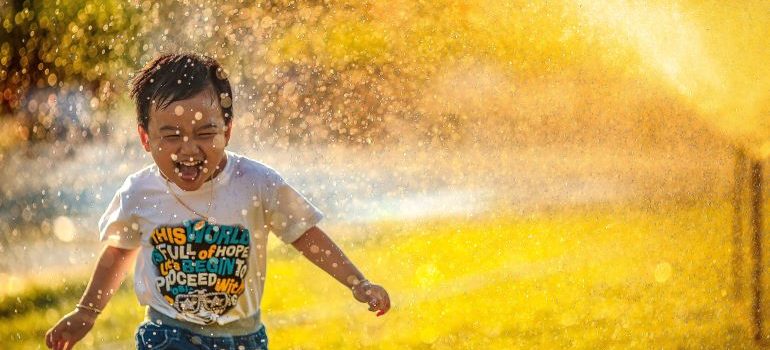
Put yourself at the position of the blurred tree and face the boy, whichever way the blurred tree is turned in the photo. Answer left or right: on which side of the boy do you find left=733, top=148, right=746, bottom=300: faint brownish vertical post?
left

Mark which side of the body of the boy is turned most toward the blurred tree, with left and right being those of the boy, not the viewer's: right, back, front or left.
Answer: back

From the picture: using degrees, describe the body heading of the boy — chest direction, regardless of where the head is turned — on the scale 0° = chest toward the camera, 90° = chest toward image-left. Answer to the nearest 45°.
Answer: approximately 0°

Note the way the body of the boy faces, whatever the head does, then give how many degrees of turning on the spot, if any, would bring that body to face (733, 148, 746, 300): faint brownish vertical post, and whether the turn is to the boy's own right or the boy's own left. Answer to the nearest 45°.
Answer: approximately 135° to the boy's own left
